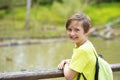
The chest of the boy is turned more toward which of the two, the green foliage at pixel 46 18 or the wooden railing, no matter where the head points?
the wooden railing

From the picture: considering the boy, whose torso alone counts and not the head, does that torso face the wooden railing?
yes

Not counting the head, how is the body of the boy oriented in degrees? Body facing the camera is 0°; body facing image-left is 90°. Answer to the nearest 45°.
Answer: approximately 90°

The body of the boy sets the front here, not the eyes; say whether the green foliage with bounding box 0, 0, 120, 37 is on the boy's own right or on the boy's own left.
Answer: on the boy's own right

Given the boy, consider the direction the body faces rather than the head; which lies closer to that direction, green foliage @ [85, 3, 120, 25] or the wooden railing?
the wooden railing
